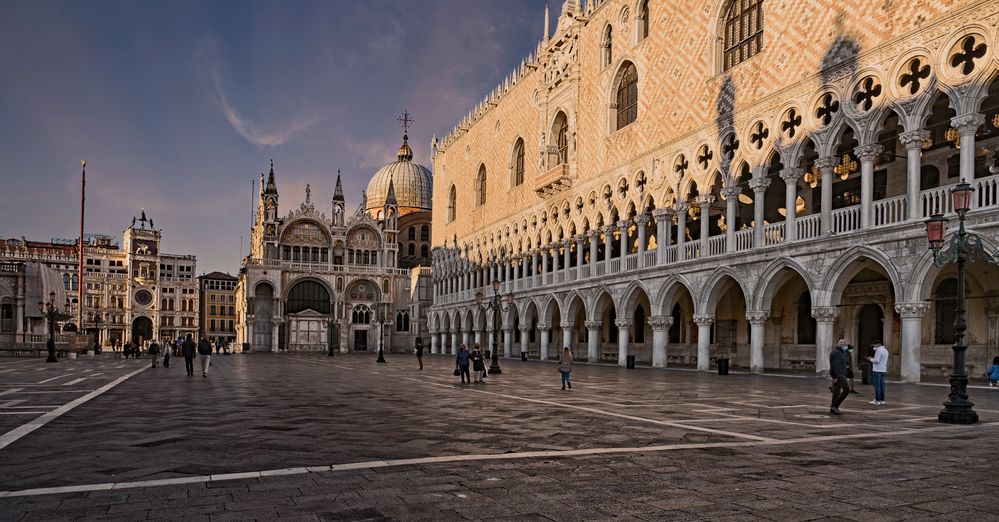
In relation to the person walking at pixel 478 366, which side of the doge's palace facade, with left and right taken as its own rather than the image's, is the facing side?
front

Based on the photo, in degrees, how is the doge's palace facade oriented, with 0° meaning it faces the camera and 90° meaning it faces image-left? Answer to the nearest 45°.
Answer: approximately 45°

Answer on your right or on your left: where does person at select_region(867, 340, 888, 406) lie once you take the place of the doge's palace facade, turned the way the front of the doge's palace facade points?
on your left

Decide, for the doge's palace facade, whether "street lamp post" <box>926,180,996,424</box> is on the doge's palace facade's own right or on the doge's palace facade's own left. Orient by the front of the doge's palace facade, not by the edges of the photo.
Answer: on the doge's palace facade's own left

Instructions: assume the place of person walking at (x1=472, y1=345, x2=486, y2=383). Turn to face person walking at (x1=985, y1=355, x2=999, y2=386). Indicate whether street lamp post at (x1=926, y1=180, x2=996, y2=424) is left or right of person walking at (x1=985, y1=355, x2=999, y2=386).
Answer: right

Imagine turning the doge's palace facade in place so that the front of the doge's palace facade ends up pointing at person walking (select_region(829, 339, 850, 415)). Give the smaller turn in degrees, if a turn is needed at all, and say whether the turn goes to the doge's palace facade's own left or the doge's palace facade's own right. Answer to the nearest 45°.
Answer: approximately 45° to the doge's palace facade's own left
